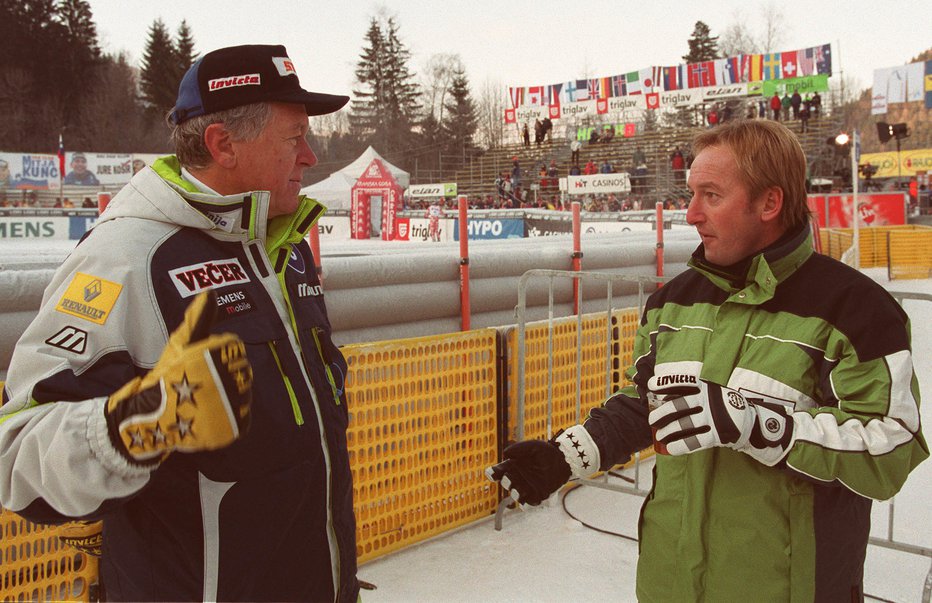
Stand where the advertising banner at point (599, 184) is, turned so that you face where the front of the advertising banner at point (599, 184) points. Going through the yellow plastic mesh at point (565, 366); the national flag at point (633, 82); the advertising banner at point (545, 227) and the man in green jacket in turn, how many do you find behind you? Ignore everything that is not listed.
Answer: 1

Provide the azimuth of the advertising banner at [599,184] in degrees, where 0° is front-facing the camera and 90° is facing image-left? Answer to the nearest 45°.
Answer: approximately 0°

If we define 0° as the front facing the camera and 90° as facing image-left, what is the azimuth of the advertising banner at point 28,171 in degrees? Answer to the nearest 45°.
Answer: approximately 0°

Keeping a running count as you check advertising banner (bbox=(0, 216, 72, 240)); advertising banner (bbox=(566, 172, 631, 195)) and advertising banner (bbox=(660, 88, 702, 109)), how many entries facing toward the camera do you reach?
3

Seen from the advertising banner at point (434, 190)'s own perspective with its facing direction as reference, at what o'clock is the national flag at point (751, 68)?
The national flag is roughly at 9 o'clock from the advertising banner.

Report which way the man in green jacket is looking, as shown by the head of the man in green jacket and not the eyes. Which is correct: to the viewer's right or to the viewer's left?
to the viewer's left

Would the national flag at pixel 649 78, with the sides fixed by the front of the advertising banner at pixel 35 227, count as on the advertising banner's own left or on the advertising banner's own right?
on the advertising banner's own left
